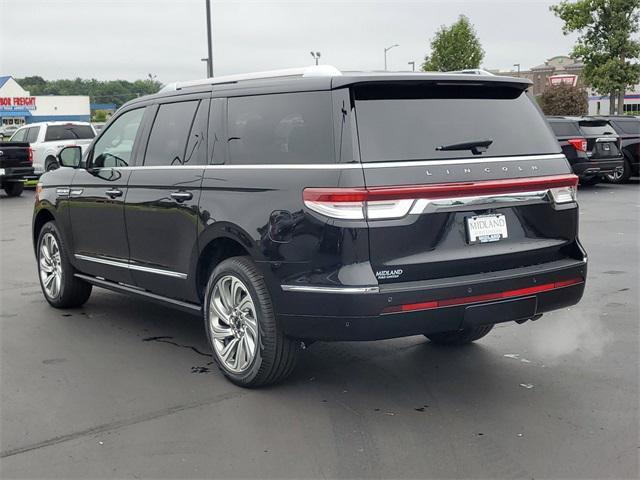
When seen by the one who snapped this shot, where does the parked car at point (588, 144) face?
facing away from the viewer and to the left of the viewer

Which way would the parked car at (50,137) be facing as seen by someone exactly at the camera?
facing away from the viewer and to the left of the viewer

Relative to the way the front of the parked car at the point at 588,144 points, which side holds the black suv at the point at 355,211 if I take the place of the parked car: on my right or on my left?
on my left

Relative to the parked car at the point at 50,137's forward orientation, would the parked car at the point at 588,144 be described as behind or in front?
behind

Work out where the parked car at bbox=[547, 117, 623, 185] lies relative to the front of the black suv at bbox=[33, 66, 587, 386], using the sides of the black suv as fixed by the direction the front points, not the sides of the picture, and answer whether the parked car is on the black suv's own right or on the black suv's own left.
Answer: on the black suv's own right

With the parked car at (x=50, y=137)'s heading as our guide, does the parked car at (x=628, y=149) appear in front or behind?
behind
